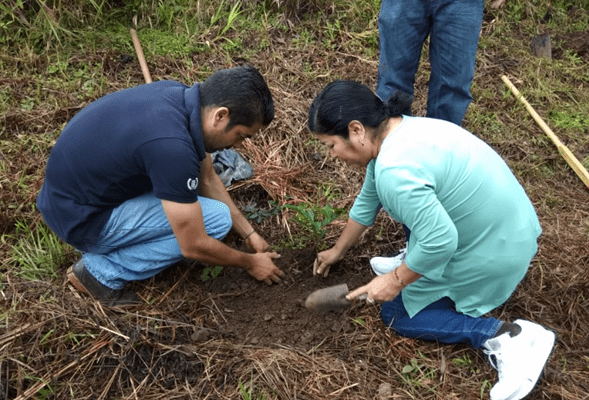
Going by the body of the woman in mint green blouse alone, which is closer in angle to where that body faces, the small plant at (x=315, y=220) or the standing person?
the small plant

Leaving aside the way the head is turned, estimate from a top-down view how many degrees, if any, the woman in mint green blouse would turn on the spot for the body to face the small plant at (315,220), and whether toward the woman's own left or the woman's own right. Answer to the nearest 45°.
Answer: approximately 45° to the woman's own right

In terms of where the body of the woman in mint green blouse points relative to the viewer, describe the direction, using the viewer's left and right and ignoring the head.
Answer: facing to the left of the viewer

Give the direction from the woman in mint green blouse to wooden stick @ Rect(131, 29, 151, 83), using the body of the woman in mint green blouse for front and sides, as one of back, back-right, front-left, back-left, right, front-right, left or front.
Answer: front-right

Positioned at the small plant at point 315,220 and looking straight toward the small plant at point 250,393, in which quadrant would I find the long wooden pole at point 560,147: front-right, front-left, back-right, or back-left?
back-left

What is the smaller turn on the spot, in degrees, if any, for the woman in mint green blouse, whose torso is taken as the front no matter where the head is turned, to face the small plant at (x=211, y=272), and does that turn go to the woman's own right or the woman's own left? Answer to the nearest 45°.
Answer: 0° — they already face it
